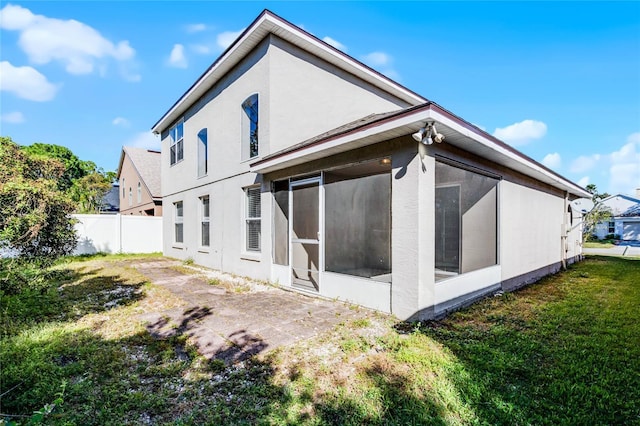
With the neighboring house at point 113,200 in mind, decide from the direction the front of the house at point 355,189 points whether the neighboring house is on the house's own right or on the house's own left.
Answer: on the house's own left

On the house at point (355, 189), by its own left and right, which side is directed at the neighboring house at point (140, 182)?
left

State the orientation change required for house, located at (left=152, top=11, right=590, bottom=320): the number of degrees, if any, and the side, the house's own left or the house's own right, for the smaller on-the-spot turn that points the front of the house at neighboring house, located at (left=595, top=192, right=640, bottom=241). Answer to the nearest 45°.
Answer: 0° — it already faces it

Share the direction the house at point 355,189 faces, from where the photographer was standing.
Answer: facing away from the viewer and to the right of the viewer

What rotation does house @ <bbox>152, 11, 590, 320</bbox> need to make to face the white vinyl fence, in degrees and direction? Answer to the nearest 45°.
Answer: approximately 90° to its left

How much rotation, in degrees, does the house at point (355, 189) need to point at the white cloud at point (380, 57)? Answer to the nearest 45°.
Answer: approximately 45° to its left

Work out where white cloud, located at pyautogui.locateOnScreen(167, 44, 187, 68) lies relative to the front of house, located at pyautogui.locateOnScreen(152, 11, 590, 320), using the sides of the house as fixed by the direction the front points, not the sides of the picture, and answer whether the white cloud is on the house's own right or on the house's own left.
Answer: on the house's own left
